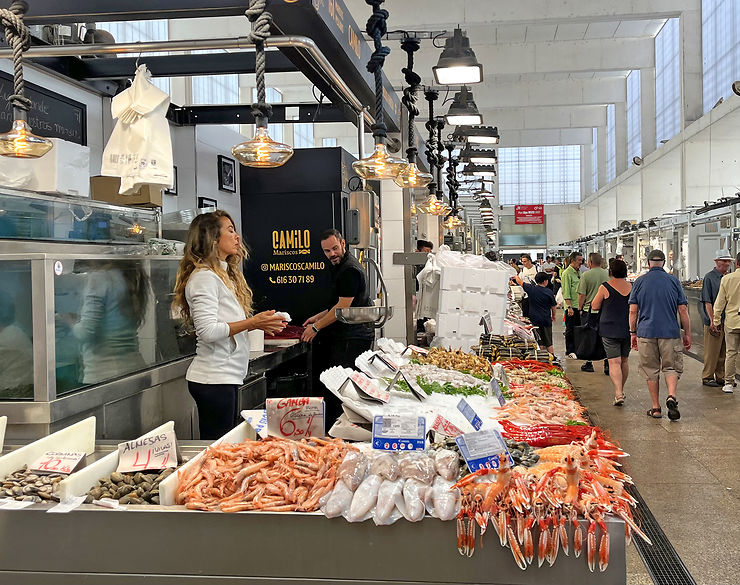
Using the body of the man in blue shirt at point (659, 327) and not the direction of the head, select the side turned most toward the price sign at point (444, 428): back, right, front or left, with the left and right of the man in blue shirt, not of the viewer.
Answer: back

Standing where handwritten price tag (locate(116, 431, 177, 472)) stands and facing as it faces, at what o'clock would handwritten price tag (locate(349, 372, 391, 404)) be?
handwritten price tag (locate(349, 372, 391, 404)) is roughly at 8 o'clock from handwritten price tag (locate(116, 431, 177, 472)).

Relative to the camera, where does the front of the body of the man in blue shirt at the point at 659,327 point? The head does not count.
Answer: away from the camera

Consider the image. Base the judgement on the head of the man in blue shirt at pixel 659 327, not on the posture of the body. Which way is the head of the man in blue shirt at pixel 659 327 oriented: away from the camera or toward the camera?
away from the camera

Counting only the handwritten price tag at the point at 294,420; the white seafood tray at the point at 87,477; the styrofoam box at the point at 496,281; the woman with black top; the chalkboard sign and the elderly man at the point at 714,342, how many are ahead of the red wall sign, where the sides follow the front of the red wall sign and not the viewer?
6

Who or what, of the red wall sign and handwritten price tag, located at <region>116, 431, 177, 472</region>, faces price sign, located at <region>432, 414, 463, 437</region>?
the red wall sign

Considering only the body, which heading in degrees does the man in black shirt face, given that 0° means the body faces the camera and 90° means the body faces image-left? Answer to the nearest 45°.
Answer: approximately 90°

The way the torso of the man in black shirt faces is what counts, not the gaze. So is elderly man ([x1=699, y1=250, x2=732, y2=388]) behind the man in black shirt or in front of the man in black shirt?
behind

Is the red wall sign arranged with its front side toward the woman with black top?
yes

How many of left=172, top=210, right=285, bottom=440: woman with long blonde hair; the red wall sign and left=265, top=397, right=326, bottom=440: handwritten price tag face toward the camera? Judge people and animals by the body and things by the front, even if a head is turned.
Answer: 2

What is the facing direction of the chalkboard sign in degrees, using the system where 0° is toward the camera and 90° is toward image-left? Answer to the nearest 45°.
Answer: approximately 315°

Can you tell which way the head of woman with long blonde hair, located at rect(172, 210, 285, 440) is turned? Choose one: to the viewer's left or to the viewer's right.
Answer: to the viewer's right
